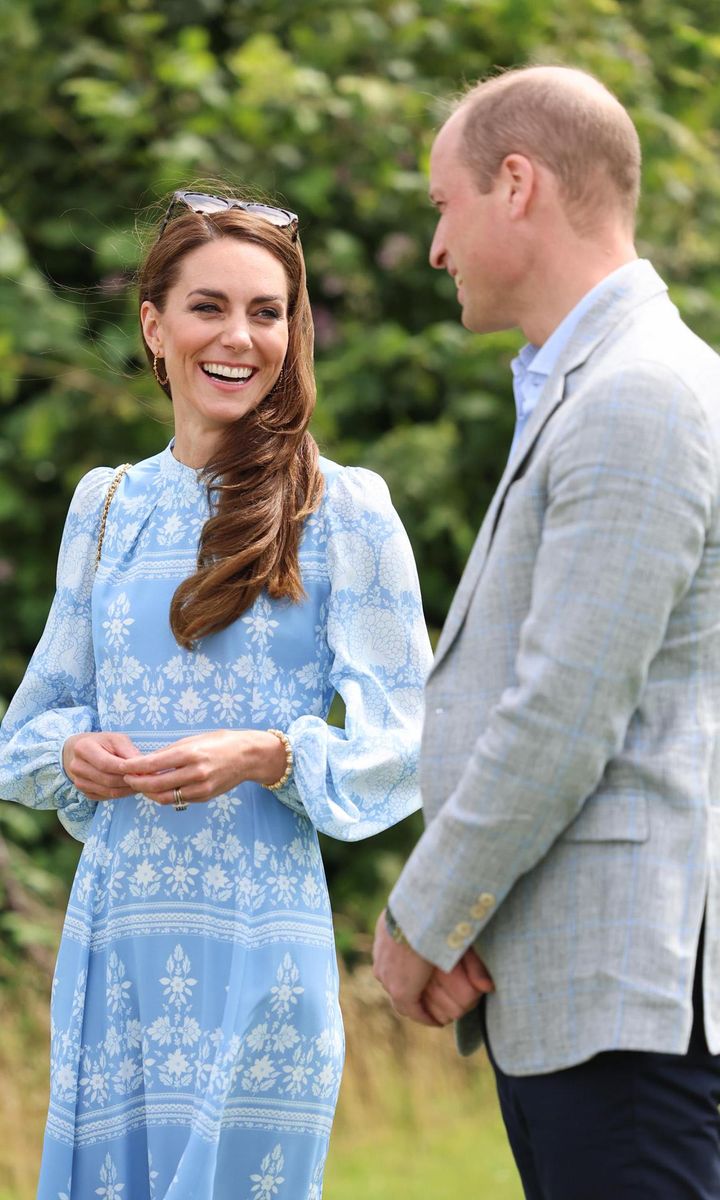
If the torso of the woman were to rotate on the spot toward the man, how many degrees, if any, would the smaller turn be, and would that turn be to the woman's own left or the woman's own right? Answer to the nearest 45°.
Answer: approximately 45° to the woman's own left

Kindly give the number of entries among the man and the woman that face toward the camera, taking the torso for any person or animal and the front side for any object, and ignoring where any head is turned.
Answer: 1

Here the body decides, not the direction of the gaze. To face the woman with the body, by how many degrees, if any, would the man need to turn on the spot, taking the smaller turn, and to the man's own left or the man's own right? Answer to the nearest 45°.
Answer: approximately 45° to the man's own right

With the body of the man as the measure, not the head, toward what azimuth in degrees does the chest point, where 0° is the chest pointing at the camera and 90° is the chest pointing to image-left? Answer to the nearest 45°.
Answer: approximately 90°

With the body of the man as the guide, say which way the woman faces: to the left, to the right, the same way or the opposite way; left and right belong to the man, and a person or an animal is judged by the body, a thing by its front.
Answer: to the left

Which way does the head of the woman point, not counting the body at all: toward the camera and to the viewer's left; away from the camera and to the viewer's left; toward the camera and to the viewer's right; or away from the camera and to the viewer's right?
toward the camera and to the viewer's right

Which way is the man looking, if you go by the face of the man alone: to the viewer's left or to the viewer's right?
to the viewer's left
